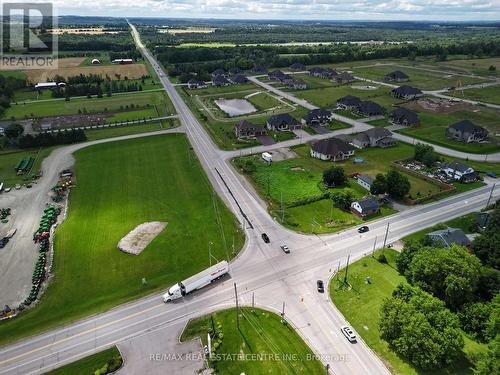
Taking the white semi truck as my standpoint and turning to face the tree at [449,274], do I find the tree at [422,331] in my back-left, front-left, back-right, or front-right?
front-right

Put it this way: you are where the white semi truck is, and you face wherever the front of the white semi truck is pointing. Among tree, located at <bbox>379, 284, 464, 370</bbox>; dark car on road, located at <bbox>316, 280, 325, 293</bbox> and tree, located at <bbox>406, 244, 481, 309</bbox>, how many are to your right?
0

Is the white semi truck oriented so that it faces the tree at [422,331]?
no

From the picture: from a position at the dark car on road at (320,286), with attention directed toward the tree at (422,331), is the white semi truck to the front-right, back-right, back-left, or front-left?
back-right

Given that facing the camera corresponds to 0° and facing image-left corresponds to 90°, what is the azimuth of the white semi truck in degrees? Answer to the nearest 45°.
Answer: approximately 45°

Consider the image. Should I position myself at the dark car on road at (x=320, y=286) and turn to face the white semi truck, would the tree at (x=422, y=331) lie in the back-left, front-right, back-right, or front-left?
back-left

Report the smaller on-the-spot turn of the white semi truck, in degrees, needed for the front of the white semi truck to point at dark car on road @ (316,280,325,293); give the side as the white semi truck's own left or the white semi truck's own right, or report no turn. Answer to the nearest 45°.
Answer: approximately 135° to the white semi truck's own left

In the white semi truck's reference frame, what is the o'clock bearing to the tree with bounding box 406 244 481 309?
The tree is roughly at 8 o'clock from the white semi truck.
